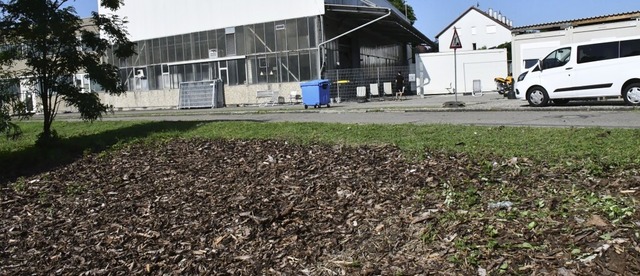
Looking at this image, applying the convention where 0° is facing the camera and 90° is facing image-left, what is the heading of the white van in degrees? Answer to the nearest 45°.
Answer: approximately 90°

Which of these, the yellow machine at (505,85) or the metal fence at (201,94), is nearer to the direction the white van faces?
the metal fence

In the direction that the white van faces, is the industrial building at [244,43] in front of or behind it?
in front

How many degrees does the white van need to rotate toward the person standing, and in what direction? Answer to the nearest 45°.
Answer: approximately 45° to its right

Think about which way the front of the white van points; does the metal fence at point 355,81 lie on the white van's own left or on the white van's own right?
on the white van's own right

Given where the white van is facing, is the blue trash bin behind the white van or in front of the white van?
in front

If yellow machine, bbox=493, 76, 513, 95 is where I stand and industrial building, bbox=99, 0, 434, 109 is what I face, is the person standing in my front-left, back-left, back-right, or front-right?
front-right

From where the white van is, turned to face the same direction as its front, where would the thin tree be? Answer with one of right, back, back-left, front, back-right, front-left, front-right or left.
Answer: front-left
